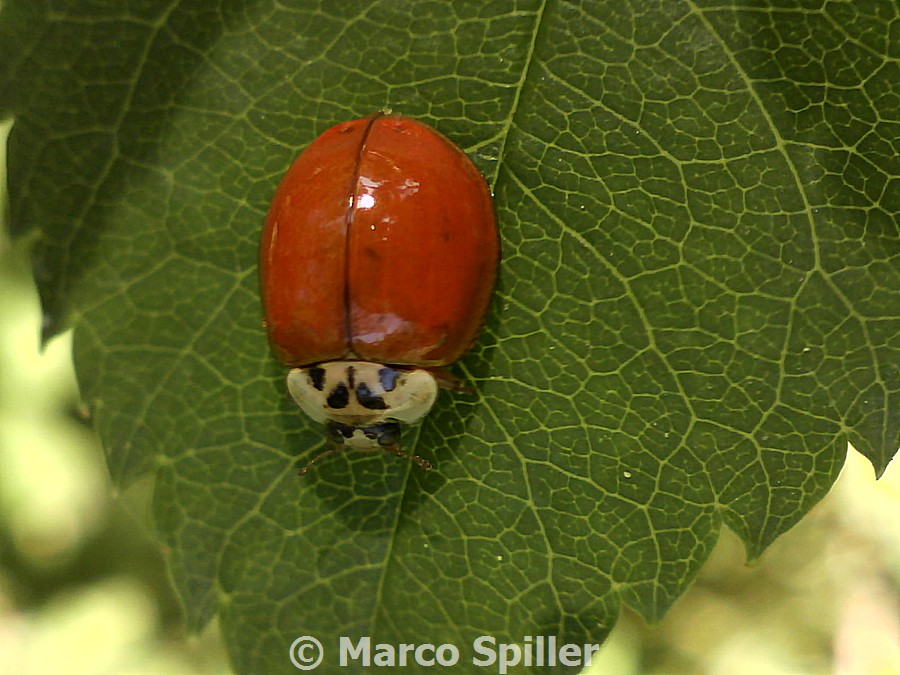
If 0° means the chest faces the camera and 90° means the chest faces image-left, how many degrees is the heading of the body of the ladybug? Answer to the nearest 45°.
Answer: approximately 0°
